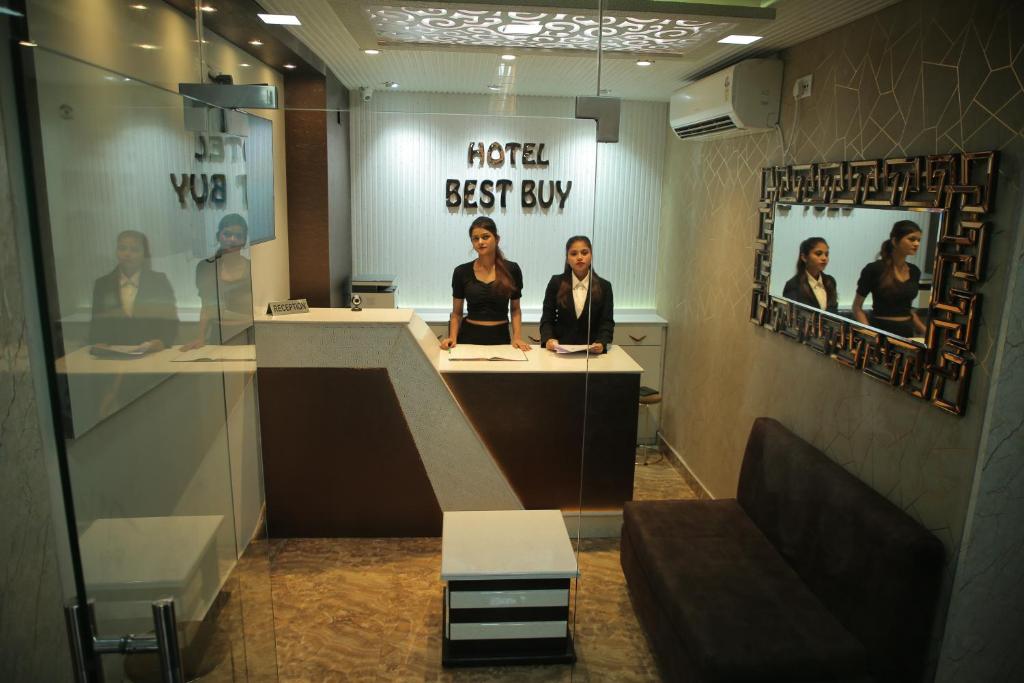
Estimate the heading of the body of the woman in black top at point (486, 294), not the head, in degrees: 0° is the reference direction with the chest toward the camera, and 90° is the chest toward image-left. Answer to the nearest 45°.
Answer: approximately 0°

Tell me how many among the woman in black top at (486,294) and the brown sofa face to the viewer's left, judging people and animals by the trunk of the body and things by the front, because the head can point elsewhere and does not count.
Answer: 1

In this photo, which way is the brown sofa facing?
to the viewer's left

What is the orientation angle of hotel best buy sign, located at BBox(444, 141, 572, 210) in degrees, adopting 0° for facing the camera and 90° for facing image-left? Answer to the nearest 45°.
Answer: approximately 0°

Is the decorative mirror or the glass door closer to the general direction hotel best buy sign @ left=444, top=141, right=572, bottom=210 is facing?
the glass door

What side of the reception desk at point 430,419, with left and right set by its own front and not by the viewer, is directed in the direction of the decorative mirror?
left
